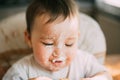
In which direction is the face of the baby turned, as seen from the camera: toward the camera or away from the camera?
toward the camera

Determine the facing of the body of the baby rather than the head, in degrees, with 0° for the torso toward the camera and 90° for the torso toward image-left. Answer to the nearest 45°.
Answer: approximately 0°
